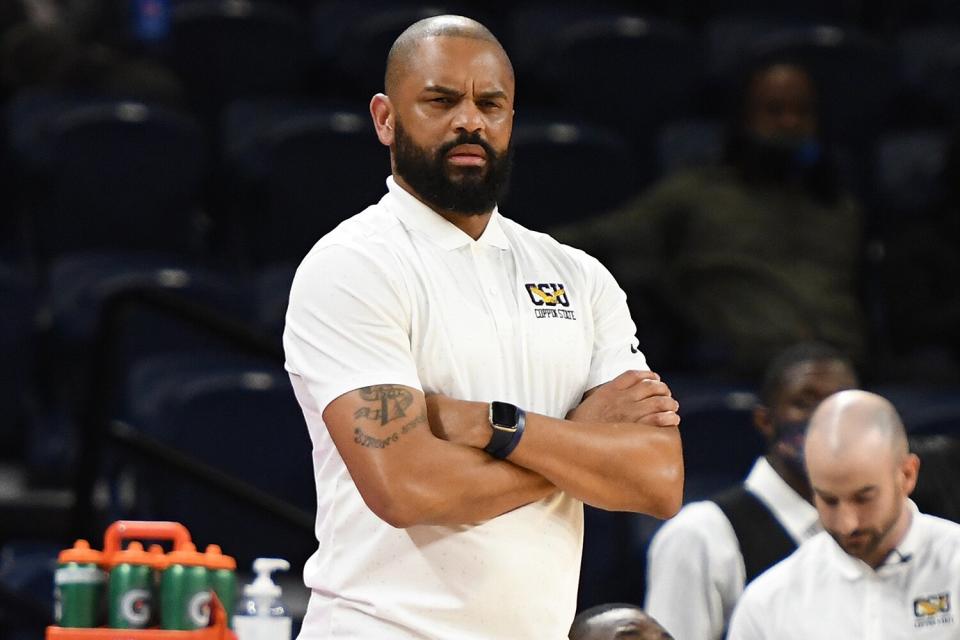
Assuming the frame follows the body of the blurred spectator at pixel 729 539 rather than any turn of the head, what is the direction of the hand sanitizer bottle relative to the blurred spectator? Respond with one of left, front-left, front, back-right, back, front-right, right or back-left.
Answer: right

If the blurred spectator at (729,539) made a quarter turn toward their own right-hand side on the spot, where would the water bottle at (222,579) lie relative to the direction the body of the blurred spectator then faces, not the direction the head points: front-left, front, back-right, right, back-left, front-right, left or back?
front

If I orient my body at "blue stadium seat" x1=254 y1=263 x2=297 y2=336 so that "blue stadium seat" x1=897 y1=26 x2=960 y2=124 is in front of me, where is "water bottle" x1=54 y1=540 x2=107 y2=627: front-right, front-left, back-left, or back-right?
back-right

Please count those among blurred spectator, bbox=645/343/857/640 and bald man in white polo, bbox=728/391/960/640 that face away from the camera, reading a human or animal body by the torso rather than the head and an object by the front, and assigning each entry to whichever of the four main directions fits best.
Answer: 0

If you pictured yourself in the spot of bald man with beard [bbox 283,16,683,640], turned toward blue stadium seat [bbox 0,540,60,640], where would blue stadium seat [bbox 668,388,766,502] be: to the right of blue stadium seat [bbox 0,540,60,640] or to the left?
right

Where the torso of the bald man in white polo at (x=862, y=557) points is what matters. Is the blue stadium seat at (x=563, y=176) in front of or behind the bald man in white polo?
behind

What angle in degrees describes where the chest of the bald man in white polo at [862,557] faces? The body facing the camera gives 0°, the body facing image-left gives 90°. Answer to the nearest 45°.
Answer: approximately 0°

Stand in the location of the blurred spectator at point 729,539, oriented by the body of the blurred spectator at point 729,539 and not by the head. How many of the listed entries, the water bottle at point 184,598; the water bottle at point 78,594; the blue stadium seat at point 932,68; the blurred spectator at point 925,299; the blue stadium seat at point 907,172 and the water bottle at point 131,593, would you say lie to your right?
3

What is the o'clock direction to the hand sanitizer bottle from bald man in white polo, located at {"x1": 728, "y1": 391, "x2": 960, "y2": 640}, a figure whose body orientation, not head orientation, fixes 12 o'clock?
The hand sanitizer bottle is roughly at 2 o'clock from the bald man in white polo.

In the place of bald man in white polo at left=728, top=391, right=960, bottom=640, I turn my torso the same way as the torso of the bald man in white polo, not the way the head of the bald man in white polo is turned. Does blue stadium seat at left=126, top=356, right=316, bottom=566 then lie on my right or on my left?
on my right

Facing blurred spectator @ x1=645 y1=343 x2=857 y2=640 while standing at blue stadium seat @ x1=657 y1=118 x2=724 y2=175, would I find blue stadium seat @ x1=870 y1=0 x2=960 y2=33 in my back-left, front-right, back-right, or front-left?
back-left

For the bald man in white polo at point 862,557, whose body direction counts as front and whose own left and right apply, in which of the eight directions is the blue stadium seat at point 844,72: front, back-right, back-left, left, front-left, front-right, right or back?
back

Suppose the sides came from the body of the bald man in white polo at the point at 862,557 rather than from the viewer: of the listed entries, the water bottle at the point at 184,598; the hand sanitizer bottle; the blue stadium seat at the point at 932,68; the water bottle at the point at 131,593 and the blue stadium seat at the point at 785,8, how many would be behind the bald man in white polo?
2

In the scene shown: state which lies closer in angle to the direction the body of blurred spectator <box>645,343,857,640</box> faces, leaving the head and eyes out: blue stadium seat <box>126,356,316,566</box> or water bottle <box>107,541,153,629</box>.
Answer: the water bottle
